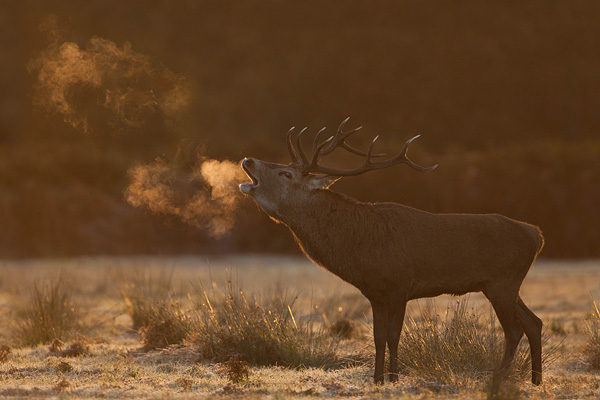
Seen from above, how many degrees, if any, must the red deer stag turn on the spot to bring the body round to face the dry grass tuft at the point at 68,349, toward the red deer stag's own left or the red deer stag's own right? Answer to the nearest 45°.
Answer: approximately 45° to the red deer stag's own right

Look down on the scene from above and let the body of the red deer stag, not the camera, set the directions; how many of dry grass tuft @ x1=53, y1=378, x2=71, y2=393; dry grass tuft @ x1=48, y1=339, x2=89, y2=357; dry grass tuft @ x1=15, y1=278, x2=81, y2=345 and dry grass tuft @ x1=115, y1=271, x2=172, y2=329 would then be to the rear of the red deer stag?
0

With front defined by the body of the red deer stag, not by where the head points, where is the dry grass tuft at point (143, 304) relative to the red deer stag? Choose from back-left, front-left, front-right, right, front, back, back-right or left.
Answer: front-right

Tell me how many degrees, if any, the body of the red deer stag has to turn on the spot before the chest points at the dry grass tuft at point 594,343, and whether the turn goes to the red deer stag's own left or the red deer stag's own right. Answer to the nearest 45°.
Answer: approximately 135° to the red deer stag's own right

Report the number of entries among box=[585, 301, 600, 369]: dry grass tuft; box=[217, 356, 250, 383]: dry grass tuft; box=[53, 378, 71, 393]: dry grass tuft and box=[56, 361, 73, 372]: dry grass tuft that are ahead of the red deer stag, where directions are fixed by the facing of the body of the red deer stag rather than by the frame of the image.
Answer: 3

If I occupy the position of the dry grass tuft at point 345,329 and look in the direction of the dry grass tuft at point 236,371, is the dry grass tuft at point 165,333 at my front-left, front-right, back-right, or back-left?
front-right

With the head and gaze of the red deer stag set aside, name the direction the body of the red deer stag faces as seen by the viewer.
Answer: to the viewer's left

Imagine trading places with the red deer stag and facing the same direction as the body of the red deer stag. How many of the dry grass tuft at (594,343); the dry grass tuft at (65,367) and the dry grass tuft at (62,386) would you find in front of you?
2

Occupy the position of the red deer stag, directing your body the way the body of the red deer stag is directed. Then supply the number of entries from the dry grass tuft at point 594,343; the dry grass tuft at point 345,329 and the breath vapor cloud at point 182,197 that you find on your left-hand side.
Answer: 0

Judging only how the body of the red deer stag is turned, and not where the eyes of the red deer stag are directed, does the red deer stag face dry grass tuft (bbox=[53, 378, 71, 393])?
yes

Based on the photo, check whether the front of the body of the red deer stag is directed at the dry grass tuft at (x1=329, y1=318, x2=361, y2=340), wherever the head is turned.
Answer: no

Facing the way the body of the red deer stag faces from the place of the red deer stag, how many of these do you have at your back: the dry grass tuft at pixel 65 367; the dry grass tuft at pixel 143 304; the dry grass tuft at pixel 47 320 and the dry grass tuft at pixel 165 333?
0

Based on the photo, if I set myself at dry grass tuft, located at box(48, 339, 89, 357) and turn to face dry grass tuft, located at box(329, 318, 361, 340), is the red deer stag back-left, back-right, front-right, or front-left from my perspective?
front-right

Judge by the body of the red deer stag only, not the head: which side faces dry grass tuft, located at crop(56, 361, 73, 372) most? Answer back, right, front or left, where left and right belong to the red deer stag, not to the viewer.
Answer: front

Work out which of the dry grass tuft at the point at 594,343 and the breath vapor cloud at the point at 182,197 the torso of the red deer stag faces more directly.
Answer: the breath vapor cloud

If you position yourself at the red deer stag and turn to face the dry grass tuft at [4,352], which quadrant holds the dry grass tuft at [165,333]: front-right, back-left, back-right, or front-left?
front-right

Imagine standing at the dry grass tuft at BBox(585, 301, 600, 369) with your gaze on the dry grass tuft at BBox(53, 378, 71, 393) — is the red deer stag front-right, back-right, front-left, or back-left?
front-left
